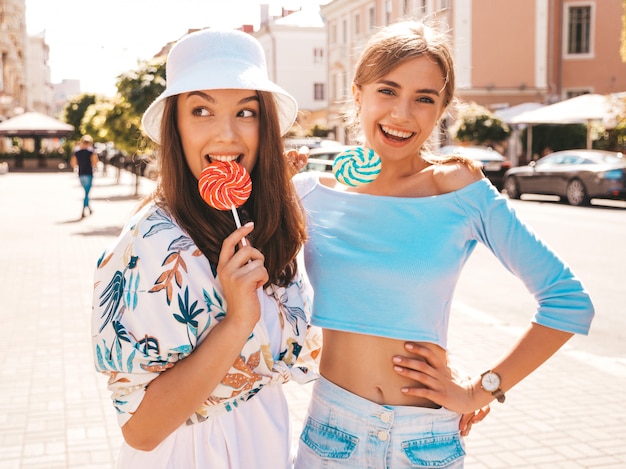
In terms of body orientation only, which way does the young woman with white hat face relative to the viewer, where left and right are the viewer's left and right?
facing the viewer and to the right of the viewer

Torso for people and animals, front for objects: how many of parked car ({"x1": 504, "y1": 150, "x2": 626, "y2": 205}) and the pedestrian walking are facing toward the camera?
0

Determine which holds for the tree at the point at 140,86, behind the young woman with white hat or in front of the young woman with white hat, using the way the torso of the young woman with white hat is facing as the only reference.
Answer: behind

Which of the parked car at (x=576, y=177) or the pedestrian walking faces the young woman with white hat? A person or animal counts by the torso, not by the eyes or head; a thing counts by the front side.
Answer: the pedestrian walking

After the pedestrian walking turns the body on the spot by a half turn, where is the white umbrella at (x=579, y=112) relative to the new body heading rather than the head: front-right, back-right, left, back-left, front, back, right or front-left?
left

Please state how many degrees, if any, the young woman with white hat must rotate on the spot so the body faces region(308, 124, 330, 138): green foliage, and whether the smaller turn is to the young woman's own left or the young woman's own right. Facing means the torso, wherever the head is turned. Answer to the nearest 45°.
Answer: approximately 135° to the young woman's own left

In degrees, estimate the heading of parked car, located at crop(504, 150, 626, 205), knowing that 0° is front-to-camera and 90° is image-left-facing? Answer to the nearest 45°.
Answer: approximately 135°

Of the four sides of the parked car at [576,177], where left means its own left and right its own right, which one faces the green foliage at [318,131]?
front
